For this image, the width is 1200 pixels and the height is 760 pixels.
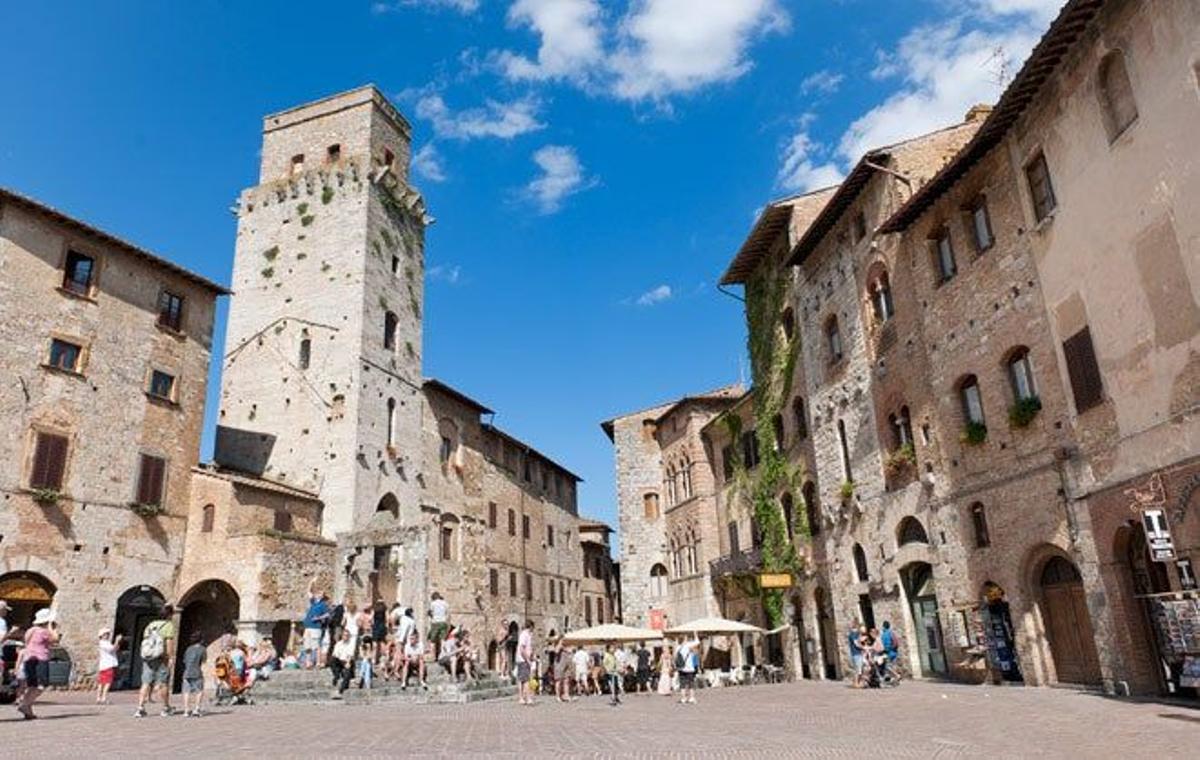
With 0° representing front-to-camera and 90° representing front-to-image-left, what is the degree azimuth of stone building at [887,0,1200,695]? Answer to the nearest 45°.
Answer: approximately 45°

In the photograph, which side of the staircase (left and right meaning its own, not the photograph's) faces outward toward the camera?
front

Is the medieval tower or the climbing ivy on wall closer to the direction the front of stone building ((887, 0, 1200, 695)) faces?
the medieval tower

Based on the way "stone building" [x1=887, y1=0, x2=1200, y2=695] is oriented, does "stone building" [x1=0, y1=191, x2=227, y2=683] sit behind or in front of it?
in front

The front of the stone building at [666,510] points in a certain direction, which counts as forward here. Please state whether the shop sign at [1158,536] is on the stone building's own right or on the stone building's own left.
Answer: on the stone building's own left

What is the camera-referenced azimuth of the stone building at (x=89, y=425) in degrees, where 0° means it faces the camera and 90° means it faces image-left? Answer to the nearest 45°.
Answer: approximately 315°

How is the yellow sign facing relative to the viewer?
toward the camera

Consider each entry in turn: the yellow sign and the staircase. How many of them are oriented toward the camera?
2

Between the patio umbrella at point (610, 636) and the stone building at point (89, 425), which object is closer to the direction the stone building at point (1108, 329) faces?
the stone building

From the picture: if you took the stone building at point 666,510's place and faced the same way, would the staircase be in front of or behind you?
in front

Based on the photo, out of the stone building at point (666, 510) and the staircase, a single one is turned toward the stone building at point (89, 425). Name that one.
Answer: the stone building at point (666, 510)

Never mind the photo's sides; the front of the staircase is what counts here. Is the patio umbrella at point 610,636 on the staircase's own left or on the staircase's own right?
on the staircase's own left

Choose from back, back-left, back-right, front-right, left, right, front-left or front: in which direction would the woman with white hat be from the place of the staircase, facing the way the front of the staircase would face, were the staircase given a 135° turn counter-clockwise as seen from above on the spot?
back

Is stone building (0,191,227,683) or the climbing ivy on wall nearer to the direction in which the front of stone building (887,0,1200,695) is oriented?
the stone building

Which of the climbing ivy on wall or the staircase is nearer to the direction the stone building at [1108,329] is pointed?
the staircase

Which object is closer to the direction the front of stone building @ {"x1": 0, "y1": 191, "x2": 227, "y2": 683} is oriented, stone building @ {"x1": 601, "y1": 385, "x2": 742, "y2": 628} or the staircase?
the staircase

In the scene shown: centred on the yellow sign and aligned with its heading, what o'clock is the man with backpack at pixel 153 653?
The man with backpack is roughly at 1 o'clock from the yellow sign.
